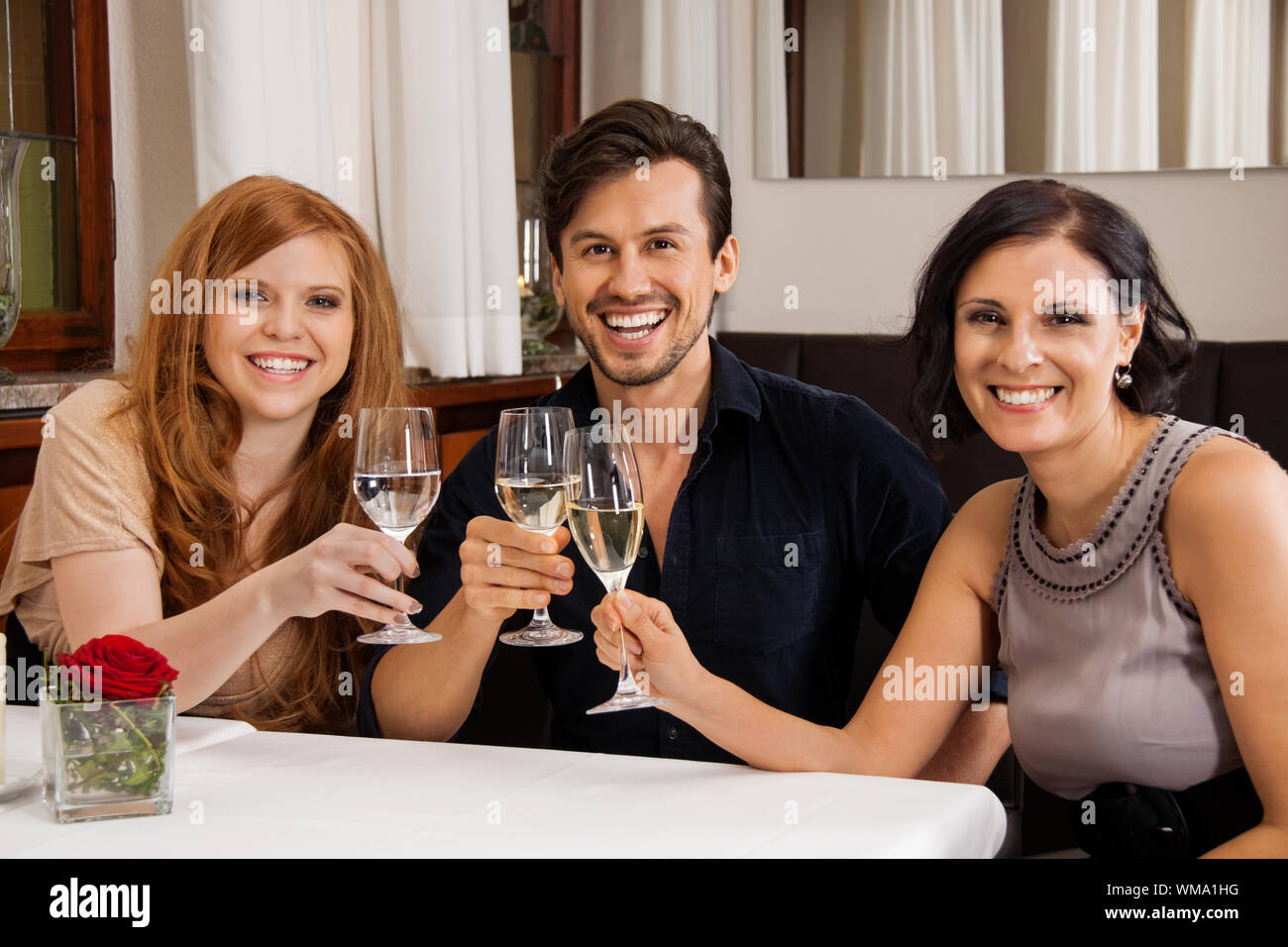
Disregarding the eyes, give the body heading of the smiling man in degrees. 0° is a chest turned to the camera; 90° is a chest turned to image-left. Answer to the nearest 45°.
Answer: approximately 0°

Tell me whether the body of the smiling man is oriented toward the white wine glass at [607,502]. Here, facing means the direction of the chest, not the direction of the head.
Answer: yes

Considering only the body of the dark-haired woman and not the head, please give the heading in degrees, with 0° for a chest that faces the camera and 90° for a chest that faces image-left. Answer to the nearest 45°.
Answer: approximately 45°

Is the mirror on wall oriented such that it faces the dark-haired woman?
yes

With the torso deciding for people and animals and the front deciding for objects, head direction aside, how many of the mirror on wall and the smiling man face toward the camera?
2
